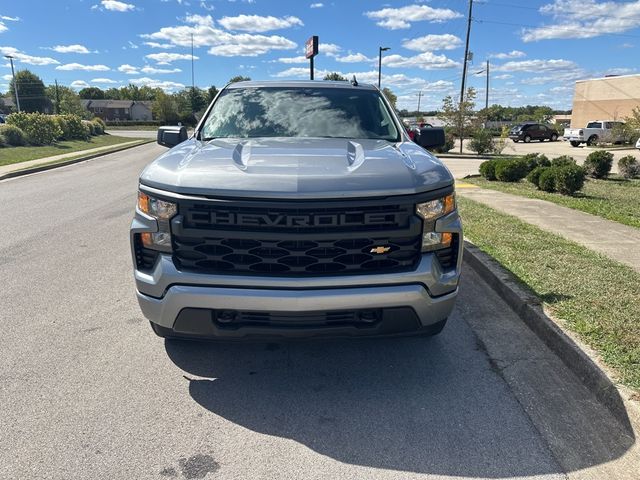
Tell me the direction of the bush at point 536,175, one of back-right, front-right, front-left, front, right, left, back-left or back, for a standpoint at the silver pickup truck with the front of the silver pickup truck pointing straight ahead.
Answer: back-left

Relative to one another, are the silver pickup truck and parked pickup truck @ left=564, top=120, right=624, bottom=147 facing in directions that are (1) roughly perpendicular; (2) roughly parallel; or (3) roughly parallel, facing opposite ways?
roughly perpendicular

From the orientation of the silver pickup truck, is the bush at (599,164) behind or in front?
behind

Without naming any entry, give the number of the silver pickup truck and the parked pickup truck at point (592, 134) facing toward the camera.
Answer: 1

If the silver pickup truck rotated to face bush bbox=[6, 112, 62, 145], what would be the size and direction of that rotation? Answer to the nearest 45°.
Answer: approximately 135° to its right

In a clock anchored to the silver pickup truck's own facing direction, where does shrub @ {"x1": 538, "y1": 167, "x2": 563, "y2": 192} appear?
The shrub is roughly at 7 o'clock from the silver pickup truck.
